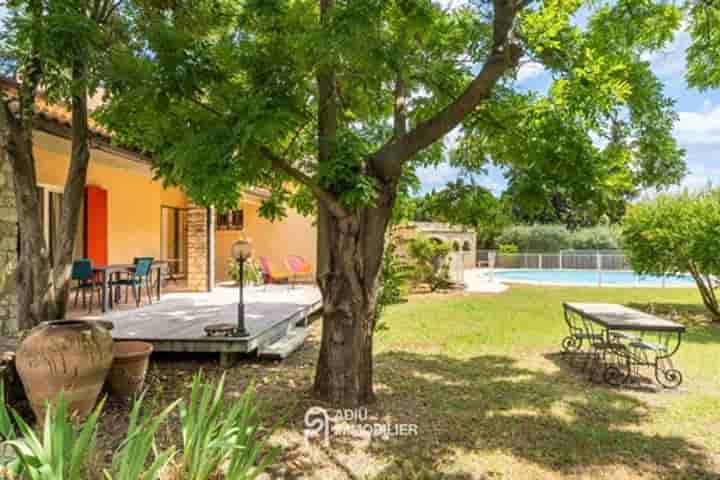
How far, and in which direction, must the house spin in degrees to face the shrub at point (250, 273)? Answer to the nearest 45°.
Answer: approximately 90° to its left

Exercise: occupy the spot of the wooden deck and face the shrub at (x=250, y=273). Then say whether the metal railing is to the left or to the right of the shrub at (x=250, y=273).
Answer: right

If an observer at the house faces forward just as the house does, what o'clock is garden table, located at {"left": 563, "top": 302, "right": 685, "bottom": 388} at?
The garden table is roughly at 12 o'clock from the house.

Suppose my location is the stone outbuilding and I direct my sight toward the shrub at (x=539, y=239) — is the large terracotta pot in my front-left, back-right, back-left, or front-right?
back-right

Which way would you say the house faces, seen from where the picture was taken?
facing the viewer and to the right of the viewer

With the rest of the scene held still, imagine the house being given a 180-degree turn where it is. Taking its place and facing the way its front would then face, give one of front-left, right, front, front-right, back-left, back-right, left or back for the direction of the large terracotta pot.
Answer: back-left

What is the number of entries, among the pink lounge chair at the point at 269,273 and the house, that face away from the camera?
0

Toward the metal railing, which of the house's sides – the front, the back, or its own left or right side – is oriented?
left

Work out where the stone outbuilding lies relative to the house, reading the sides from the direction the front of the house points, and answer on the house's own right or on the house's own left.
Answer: on the house's own left
